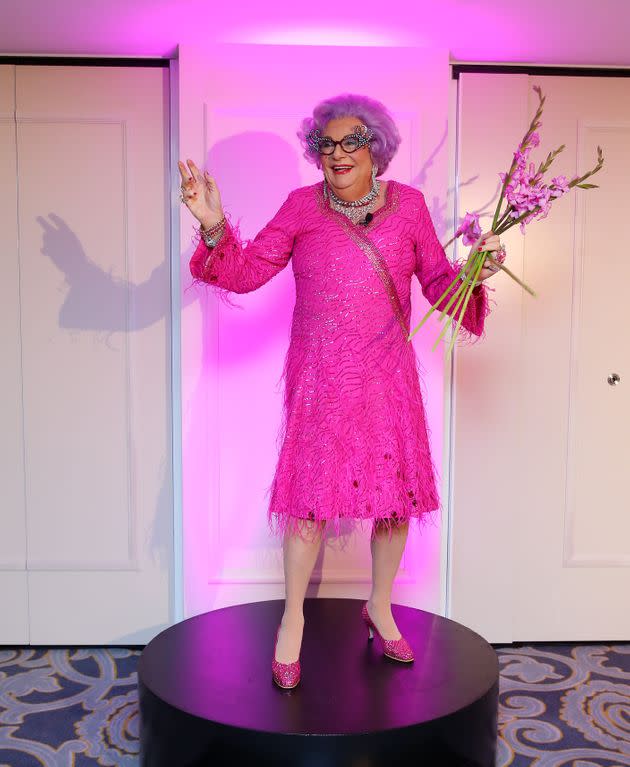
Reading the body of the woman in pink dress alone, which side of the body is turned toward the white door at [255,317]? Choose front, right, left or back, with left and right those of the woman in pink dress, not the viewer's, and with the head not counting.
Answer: back

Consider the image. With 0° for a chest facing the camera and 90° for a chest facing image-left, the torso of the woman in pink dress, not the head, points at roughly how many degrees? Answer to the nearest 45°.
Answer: approximately 0°

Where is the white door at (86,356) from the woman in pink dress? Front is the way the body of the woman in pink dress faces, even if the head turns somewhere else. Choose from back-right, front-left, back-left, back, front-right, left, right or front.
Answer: back-right

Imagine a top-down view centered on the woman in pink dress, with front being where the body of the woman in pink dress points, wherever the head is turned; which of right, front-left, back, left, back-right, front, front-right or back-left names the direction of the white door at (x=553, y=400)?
back-left
